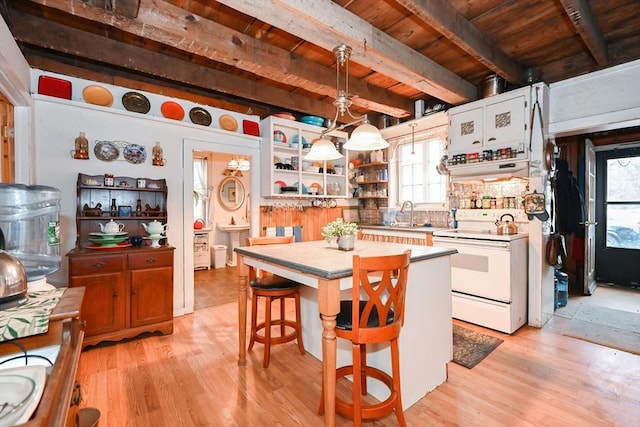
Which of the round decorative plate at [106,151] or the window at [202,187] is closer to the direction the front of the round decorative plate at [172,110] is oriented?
the round decorative plate

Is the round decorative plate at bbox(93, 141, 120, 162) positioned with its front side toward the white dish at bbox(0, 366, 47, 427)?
yes

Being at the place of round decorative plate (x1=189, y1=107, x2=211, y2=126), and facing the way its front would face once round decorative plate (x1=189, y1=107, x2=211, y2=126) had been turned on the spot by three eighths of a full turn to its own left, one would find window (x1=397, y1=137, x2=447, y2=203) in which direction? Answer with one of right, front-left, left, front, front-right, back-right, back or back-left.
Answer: front-right

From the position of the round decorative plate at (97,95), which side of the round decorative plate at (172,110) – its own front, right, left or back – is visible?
right

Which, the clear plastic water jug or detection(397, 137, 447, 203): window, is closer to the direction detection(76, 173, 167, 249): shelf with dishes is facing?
the clear plastic water jug

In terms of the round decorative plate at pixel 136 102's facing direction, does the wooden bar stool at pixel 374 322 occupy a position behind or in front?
in front

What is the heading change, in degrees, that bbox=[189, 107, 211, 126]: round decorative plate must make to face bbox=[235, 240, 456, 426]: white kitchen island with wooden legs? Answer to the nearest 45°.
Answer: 0° — it already faces it
